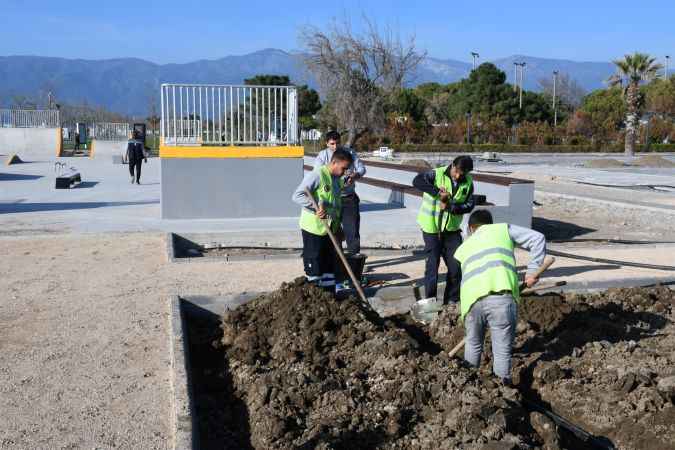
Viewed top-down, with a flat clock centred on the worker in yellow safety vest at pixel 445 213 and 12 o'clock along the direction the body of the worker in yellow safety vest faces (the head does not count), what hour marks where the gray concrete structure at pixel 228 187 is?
The gray concrete structure is roughly at 5 o'clock from the worker in yellow safety vest.

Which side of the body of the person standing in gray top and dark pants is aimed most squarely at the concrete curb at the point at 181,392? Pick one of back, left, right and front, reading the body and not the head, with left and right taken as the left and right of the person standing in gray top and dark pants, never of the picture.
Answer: front

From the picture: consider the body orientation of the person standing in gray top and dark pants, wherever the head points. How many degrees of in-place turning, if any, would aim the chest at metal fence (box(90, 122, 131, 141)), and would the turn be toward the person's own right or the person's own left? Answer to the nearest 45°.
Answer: approximately 180°

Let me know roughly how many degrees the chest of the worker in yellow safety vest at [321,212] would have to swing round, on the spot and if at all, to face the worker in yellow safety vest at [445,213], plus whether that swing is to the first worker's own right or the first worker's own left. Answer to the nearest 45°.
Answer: approximately 45° to the first worker's own left

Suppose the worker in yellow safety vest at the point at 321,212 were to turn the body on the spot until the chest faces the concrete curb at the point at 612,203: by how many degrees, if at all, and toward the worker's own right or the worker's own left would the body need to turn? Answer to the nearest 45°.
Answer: approximately 90° to the worker's own left

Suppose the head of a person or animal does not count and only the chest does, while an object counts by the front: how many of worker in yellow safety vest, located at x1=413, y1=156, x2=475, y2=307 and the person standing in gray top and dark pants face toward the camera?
2

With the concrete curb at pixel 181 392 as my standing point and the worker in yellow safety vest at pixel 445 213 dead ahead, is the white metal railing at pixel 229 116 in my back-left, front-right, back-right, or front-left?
front-left

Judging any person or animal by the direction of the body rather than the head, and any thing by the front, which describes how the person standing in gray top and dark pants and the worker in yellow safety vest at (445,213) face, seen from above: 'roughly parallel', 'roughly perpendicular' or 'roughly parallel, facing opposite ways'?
roughly parallel

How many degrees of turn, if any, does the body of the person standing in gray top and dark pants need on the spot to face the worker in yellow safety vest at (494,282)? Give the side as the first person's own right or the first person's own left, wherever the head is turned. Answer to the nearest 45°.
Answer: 0° — they already face them

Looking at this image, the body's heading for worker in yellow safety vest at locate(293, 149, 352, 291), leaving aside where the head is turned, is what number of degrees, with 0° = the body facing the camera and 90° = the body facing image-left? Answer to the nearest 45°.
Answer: approximately 315°

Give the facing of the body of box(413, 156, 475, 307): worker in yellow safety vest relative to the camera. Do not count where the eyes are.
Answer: toward the camera

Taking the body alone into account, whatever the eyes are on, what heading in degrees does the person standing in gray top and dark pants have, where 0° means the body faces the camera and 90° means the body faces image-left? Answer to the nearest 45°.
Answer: approximately 0°

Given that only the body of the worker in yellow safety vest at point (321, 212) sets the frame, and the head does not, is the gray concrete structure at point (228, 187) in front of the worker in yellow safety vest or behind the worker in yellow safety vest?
behind
